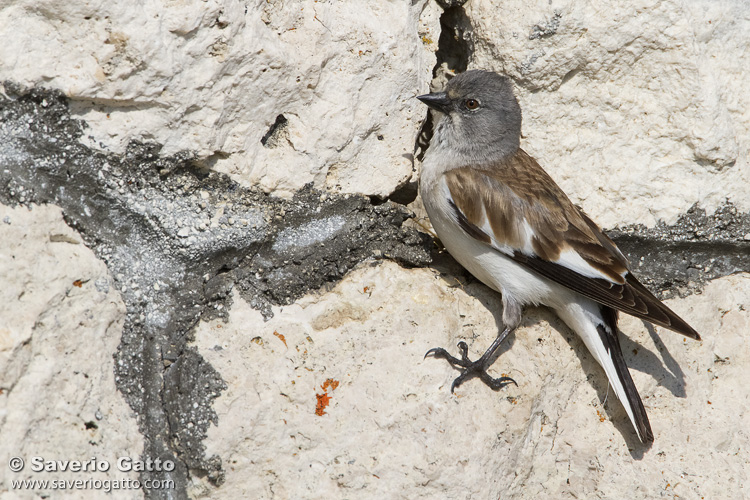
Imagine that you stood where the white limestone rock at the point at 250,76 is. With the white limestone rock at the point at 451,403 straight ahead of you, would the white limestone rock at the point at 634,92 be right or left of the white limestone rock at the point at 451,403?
left

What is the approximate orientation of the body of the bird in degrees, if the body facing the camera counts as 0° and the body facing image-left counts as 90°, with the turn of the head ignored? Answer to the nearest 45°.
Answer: approximately 90°

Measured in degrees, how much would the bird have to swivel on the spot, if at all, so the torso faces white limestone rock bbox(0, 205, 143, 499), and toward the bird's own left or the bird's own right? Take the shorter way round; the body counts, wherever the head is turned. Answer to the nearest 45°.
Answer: approximately 45° to the bird's own left
